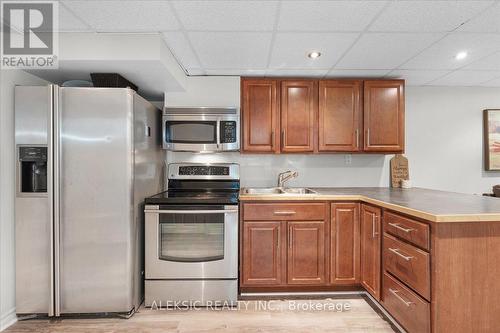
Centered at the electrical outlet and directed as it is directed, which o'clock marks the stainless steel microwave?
The stainless steel microwave is roughly at 2 o'clock from the electrical outlet.

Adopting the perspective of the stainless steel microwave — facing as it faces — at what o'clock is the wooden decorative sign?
The wooden decorative sign is roughly at 9 o'clock from the stainless steel microwave.

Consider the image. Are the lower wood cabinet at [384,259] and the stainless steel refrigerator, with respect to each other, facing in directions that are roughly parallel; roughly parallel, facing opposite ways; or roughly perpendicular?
roughly perpendicular

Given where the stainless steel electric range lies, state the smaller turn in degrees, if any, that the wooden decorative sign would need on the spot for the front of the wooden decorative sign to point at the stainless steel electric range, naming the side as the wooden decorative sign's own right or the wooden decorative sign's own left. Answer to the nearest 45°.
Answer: approximately 45° to the wooden decorative sign's own right

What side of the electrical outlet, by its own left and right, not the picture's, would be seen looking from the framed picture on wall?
left

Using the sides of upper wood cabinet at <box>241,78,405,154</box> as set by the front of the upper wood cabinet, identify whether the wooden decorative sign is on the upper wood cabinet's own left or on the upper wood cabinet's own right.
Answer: on the upper wood cabinet's own left

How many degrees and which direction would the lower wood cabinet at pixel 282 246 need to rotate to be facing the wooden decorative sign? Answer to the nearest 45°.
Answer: approximately 135° to its left

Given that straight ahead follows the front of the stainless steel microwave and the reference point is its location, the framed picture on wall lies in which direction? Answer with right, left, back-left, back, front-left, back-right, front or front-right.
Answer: left
